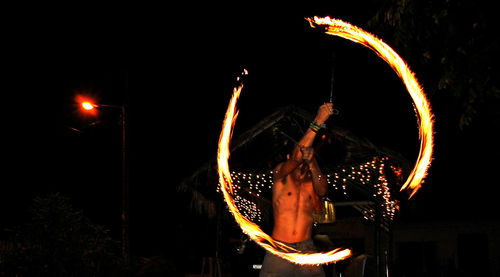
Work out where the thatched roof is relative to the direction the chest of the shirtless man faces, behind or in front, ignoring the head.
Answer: behind

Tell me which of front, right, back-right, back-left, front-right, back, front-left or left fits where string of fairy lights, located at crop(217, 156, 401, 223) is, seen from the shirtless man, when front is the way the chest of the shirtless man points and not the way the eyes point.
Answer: back-left

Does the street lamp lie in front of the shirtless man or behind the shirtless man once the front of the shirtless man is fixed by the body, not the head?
behind

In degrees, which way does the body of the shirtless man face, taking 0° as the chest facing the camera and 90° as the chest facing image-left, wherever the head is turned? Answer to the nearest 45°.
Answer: approximately 315°
